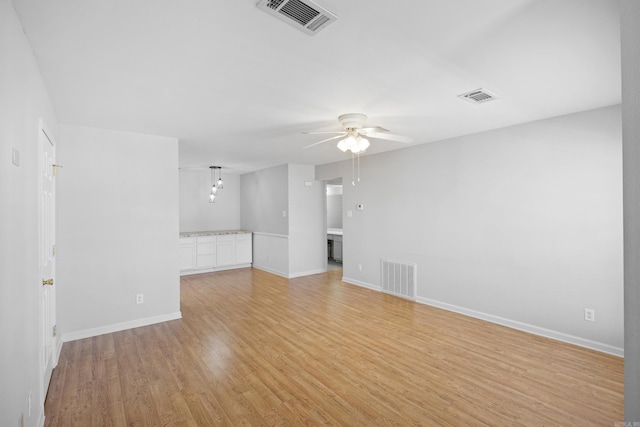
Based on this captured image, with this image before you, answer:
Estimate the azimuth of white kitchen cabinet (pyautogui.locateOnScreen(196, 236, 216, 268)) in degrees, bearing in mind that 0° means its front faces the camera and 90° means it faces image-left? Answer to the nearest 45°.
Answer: approximately 0°

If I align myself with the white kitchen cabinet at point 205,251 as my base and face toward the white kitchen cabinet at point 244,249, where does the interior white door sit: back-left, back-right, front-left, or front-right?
back-right

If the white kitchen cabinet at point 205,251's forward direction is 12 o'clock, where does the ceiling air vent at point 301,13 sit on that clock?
The ceiling air vent is roughly at 12 o'clock from the white kitchen cabinet.

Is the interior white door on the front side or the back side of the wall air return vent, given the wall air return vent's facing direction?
on the front side

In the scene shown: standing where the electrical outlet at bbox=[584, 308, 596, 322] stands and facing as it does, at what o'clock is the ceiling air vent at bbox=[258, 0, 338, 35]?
The ceiling air vent is roughly at 11 o'clock from the electrical outlet.

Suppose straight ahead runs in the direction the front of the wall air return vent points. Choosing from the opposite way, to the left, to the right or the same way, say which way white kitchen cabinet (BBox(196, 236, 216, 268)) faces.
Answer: to the left

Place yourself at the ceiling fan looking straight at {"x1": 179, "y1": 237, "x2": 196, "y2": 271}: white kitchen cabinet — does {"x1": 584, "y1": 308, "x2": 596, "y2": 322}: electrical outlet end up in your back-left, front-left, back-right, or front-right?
back-right

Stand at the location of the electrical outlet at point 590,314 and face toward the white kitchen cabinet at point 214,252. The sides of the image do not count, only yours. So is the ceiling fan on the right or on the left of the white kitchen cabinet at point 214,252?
left

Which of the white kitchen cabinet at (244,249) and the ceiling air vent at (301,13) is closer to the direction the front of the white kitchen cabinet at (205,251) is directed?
the ceiling air vent
